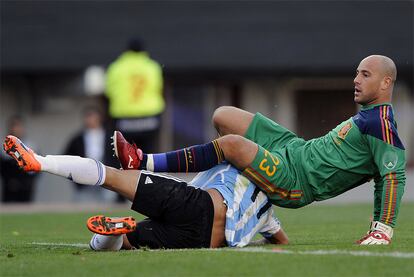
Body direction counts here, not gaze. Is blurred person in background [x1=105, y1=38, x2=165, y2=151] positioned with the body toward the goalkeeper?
no

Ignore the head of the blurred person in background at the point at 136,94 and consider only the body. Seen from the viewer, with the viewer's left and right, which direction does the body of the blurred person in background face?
facing away from the viewer

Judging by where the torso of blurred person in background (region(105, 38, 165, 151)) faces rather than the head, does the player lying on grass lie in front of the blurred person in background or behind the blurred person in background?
behind

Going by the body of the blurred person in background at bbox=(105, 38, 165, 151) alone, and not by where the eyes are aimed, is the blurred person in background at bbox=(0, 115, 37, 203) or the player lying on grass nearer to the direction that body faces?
the blurred person in background

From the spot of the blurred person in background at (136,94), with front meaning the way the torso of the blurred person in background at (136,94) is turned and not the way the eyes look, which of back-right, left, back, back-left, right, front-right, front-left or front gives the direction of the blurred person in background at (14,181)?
front-left

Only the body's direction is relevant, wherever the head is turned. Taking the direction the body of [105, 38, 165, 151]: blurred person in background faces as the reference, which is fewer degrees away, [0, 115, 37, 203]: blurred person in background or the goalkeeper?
the blurred person in background

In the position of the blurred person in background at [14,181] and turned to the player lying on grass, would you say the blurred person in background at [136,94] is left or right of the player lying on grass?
left

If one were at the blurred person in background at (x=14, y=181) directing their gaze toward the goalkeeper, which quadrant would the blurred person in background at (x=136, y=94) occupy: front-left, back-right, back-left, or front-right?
front-left

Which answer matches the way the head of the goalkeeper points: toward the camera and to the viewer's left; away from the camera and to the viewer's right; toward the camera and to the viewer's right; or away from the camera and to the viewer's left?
toward the camera and to the viewer's left
